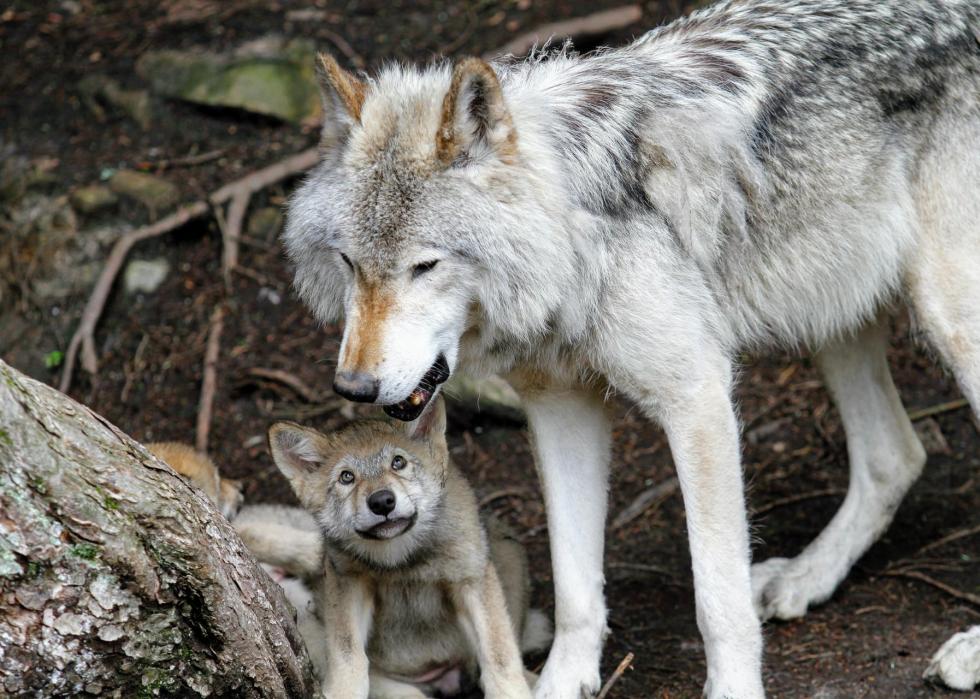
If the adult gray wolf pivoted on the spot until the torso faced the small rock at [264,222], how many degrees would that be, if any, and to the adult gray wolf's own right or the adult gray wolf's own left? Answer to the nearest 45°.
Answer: approximately 90° to the adult gray wolf's own right

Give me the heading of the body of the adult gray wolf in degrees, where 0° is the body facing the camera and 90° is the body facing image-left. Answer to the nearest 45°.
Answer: approximately 45°

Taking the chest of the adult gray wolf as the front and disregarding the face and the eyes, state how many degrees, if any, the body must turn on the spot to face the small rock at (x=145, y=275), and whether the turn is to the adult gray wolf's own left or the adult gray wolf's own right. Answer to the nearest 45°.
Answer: approximately 90° to the adult gray wolf's own right

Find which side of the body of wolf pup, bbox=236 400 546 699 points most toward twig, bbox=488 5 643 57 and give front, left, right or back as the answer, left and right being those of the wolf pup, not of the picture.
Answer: back

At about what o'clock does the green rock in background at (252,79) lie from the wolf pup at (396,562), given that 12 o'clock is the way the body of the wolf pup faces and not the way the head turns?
The green rock in background is roughly at 6 o'clock from the wolf pup.

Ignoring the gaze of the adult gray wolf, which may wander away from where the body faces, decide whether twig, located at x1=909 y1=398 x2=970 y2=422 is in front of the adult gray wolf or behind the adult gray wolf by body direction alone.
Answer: behind

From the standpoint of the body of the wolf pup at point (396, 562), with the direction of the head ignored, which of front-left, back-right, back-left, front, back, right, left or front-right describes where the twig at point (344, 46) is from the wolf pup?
back

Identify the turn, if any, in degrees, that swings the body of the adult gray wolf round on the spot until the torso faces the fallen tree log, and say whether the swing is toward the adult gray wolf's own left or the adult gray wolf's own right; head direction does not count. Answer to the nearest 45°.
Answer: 0° — it already faces it

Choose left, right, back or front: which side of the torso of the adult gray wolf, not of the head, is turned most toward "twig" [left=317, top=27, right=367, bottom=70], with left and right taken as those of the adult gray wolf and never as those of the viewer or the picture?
right
